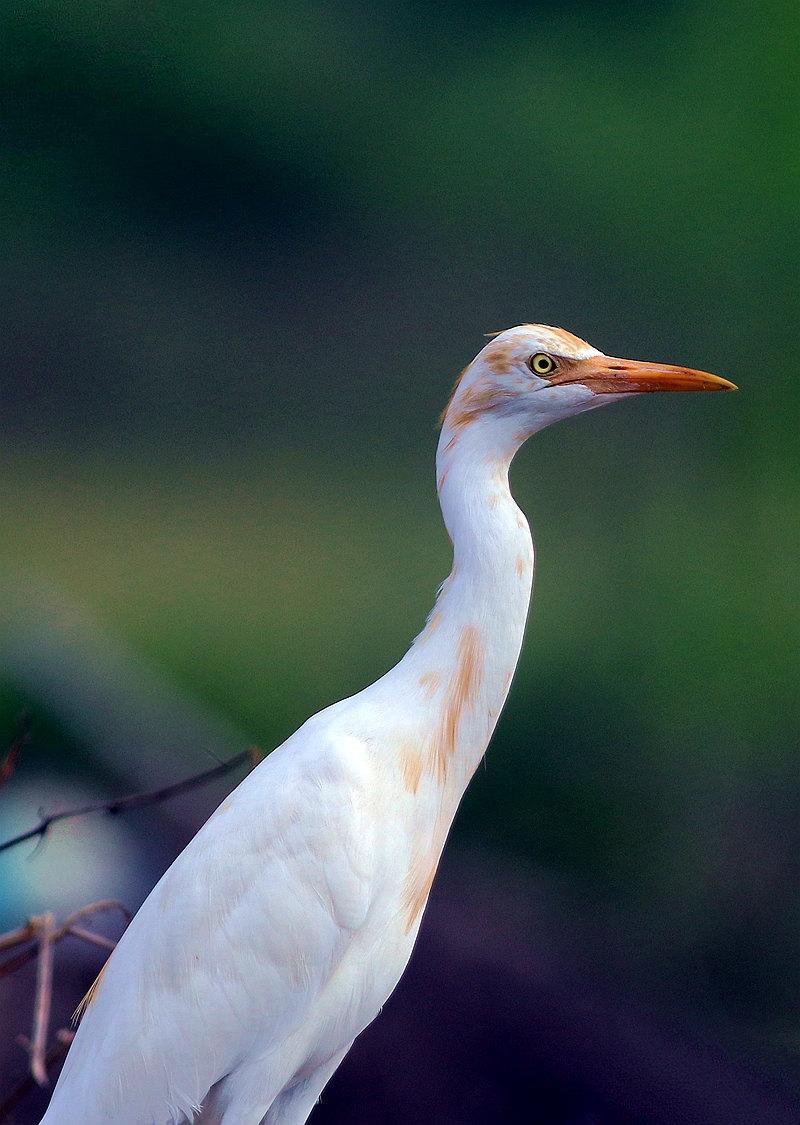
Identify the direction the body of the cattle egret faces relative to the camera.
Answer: to the viewer's right
